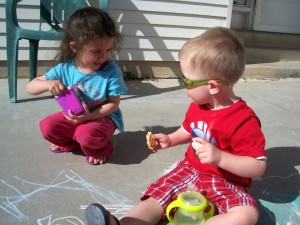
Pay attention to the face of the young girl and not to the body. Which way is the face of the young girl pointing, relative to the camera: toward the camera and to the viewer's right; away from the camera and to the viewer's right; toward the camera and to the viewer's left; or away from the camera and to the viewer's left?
toward the camera and to the viewer's right

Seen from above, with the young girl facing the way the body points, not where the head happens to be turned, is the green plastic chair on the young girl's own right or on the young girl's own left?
on the young girl's own right
